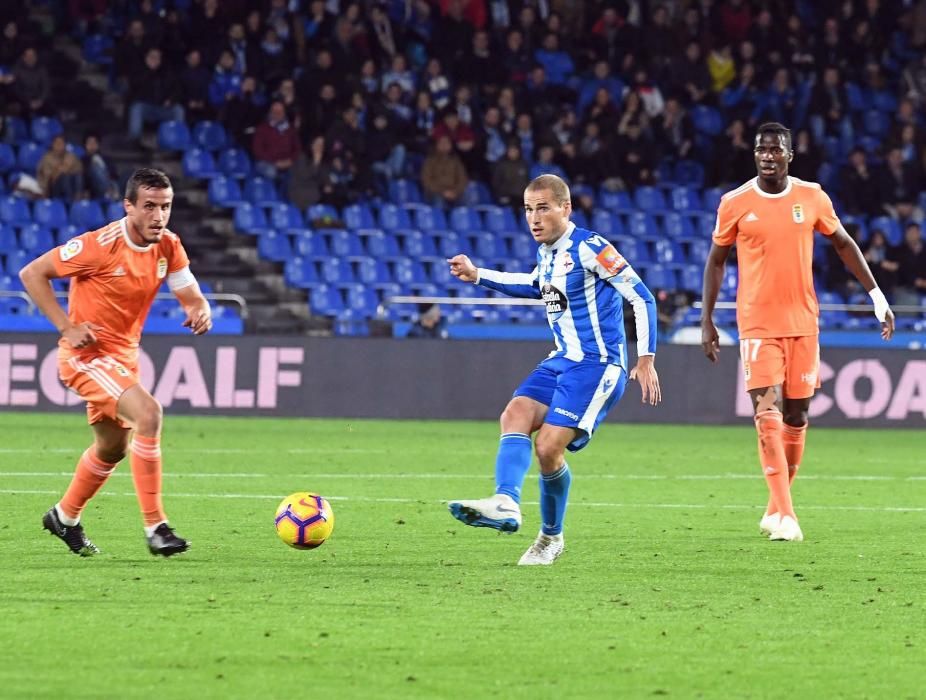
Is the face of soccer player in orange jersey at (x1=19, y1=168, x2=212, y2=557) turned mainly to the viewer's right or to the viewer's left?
to the viewer's right

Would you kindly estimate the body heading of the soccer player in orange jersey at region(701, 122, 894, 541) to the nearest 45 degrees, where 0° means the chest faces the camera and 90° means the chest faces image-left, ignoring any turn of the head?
approximately 0°

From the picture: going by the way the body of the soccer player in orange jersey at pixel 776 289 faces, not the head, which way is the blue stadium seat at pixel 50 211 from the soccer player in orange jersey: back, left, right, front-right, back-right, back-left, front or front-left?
back-right

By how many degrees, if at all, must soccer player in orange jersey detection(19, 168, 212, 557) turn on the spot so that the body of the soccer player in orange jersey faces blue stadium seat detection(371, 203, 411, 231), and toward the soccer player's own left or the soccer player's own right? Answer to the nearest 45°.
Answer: approximately 135° to the soccer player's own left

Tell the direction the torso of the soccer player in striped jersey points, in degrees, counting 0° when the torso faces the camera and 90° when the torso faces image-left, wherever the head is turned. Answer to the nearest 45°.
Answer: approximately 45°

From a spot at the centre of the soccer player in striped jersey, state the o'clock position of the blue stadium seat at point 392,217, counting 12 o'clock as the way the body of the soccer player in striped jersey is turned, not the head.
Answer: The blue stadium seat is roughly at 4 o'clock from the soccer player in striped jersey.

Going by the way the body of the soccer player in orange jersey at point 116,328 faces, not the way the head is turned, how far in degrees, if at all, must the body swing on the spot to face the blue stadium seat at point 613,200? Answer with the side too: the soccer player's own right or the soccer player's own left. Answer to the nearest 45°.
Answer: approximately 90° to the soccer player's own left
